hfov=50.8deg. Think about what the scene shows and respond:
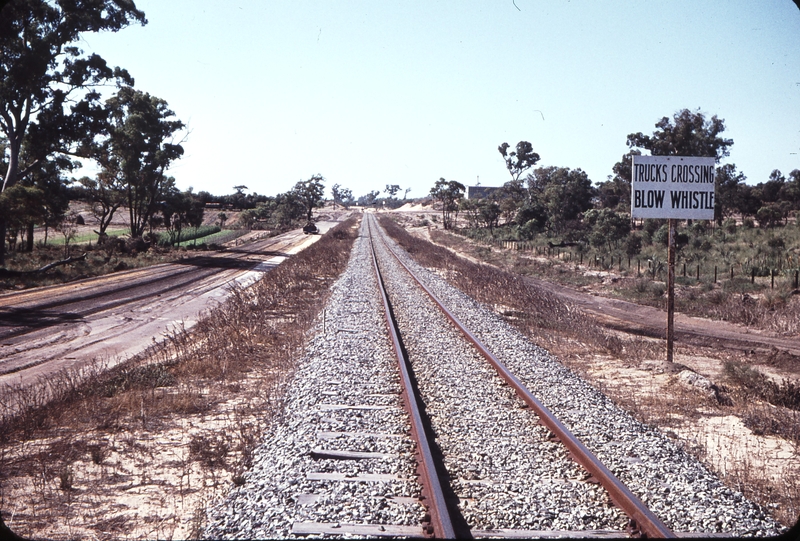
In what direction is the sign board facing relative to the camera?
toward the camera

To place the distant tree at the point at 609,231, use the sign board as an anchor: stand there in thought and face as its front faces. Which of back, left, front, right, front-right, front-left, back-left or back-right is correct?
back

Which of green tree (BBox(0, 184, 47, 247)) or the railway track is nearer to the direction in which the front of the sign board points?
the railway track

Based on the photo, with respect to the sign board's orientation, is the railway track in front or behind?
in front

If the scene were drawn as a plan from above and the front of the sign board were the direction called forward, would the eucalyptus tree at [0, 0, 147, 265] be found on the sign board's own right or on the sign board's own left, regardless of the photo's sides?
on the sign board's own right

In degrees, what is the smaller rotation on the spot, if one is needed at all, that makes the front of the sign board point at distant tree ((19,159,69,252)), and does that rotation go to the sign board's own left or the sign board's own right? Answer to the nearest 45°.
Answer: approximately 135° to the sign board's own right

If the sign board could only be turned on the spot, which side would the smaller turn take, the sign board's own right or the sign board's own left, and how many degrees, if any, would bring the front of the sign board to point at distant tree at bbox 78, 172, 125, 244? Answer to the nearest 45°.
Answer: approximately 135° to the sign board's own right

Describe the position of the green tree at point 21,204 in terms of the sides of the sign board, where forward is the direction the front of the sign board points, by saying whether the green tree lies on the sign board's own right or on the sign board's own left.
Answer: on the sign board's own right
